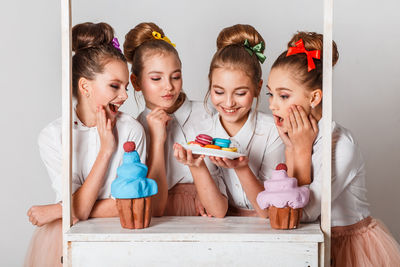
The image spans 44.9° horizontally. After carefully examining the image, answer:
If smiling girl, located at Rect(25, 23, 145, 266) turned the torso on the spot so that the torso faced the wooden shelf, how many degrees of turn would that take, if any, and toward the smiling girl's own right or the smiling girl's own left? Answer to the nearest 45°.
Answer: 0° — they already face it

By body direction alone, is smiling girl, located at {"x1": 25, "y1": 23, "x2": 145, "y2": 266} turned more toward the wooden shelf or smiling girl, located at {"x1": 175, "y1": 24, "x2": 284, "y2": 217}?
the wooden shelf

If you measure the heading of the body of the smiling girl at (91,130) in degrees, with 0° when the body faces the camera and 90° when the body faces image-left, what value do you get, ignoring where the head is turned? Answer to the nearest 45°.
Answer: approximately 315°

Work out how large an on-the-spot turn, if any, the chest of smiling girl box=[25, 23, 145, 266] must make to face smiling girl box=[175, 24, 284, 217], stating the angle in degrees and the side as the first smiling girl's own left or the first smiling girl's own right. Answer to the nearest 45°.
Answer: approximately 45° to the first smiling girl's own left
